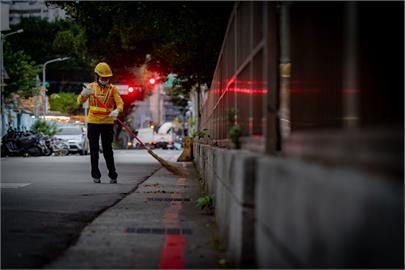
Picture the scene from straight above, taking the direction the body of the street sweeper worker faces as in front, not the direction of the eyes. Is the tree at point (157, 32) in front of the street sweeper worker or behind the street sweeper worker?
behind

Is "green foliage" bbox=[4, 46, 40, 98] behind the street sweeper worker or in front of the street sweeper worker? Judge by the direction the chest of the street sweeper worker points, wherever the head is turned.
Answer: behind

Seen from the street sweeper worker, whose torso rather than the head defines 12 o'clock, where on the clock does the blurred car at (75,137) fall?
The blurred car is roughly at 6 o'clock from the street sweeper worker.

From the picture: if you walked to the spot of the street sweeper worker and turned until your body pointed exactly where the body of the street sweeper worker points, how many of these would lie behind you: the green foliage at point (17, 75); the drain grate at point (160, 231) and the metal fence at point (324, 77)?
1

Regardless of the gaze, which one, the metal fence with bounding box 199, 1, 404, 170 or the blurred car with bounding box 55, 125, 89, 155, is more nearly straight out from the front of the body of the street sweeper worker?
the metal fence

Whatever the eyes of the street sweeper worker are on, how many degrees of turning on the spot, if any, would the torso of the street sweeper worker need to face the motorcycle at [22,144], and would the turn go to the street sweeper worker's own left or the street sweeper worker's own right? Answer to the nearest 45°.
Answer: approximately 180°

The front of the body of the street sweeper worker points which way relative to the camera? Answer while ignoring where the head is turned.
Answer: toward the camera

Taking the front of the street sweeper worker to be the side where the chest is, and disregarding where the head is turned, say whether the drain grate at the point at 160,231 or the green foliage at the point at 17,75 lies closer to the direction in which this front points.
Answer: the drain grate

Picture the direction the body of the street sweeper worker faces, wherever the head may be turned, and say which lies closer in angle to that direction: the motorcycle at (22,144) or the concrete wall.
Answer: the concrete wall

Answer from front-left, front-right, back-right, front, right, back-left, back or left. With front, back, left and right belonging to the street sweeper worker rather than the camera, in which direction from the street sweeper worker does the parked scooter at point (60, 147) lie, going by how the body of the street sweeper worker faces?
back

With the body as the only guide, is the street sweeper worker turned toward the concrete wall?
yes

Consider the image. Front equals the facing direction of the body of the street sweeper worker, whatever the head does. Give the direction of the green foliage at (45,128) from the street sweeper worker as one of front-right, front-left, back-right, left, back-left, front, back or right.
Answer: back

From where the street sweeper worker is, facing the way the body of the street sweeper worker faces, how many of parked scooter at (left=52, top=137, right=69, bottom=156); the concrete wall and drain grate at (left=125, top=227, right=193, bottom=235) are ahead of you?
2

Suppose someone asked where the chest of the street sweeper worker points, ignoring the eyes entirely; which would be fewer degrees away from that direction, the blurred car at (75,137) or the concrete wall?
the concrete wall
